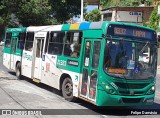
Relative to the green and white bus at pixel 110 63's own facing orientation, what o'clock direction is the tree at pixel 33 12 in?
The tree is roughly at 7 o'clock from the green and white bus.

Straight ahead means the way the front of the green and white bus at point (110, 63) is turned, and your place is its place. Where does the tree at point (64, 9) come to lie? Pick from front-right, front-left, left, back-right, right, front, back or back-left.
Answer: back-left

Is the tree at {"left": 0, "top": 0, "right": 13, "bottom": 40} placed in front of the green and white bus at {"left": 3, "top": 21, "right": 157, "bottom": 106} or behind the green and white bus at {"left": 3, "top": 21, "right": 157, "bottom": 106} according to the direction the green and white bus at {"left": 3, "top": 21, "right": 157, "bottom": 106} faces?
behind

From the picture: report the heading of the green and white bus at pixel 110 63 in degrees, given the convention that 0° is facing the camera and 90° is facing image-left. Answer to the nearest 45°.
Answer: approximately 315°
